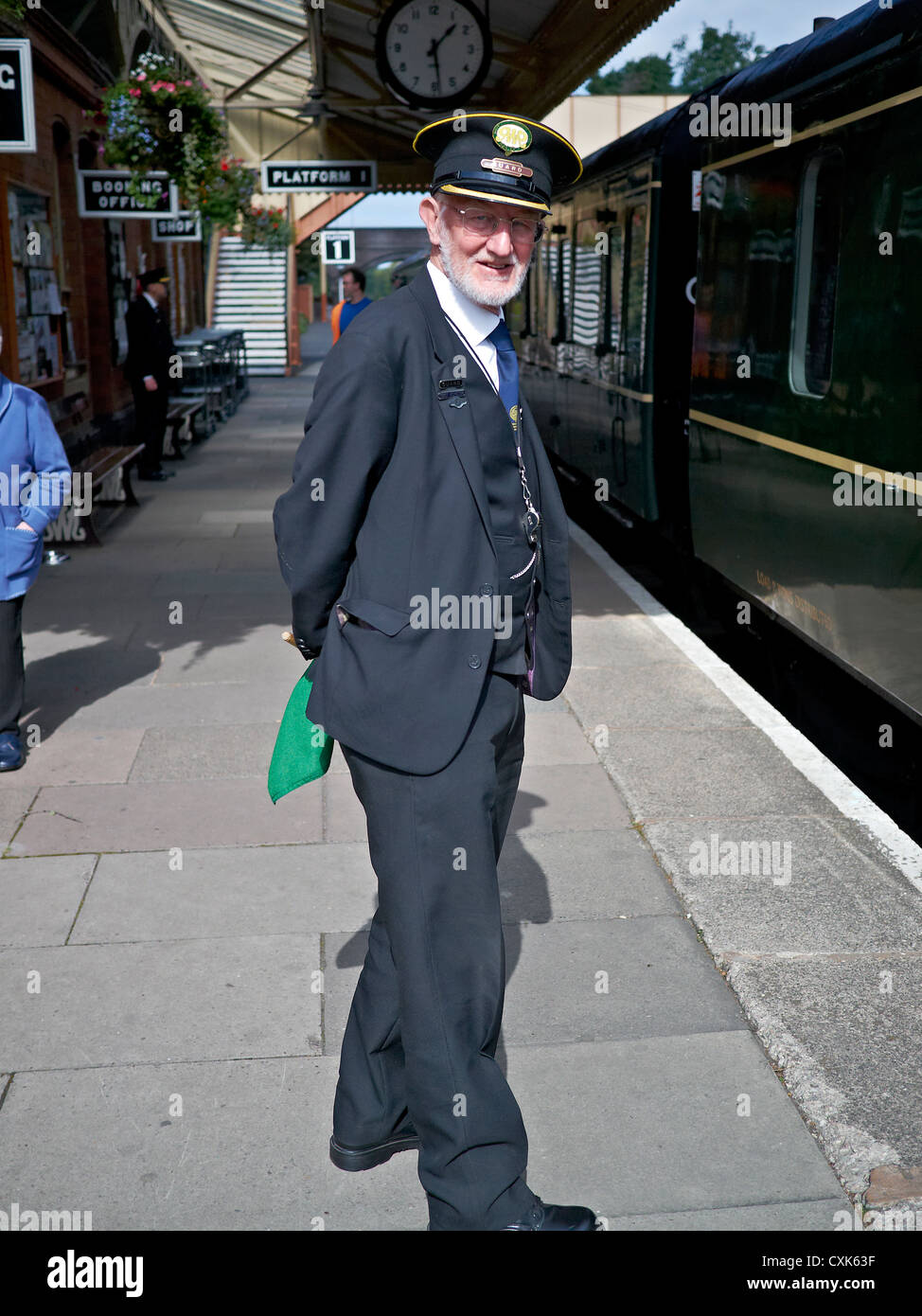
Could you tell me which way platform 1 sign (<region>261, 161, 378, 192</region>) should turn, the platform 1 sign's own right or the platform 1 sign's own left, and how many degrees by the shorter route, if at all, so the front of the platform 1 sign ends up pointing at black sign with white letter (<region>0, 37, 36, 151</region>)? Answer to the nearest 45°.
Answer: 0° — it already faces it

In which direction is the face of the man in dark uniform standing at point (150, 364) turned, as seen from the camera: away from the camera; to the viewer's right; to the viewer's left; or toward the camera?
to the viewer's right

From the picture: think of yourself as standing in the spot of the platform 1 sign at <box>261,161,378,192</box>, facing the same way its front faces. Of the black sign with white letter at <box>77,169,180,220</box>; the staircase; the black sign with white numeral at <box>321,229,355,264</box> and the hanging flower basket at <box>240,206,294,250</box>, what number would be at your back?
3

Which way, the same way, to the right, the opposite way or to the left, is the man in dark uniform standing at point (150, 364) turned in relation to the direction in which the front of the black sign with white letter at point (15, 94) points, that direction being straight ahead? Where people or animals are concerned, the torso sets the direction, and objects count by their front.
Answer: to the left

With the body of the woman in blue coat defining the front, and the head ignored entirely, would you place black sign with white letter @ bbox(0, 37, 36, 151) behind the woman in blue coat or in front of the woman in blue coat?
behind

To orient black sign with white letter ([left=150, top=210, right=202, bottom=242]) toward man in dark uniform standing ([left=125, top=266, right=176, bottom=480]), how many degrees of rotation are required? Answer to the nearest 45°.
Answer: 0° — it already faces them
